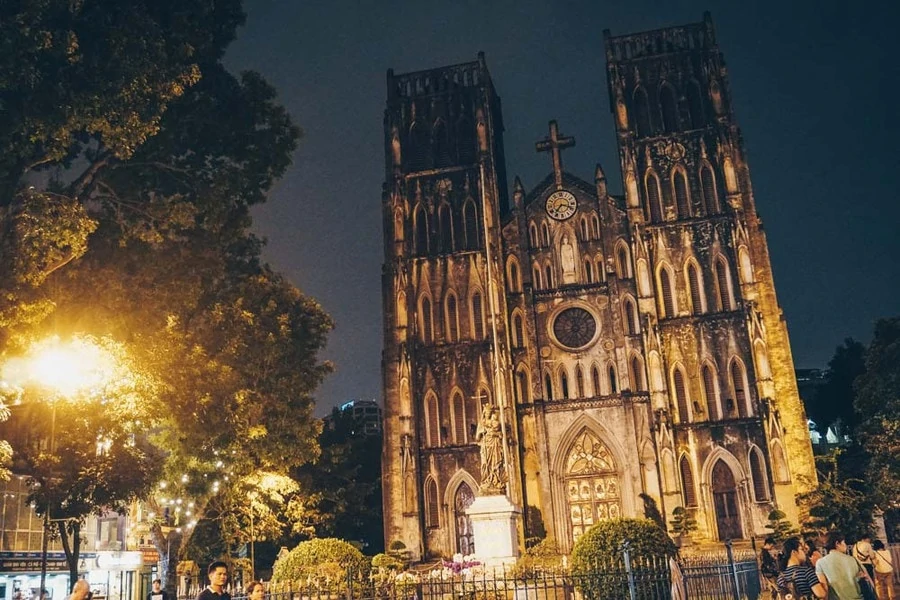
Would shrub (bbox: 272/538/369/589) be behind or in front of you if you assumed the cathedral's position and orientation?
in front

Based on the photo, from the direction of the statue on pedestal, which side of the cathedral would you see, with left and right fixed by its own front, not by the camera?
front

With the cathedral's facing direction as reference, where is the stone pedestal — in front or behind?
in front

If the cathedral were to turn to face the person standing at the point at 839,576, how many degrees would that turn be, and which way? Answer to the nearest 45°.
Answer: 0° — it already faces them

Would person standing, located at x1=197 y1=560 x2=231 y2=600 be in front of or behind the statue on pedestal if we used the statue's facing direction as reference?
in front

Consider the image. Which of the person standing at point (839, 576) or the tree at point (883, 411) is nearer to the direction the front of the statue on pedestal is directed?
the person standing

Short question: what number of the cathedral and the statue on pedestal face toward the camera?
2

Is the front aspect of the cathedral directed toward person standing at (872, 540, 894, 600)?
yes
